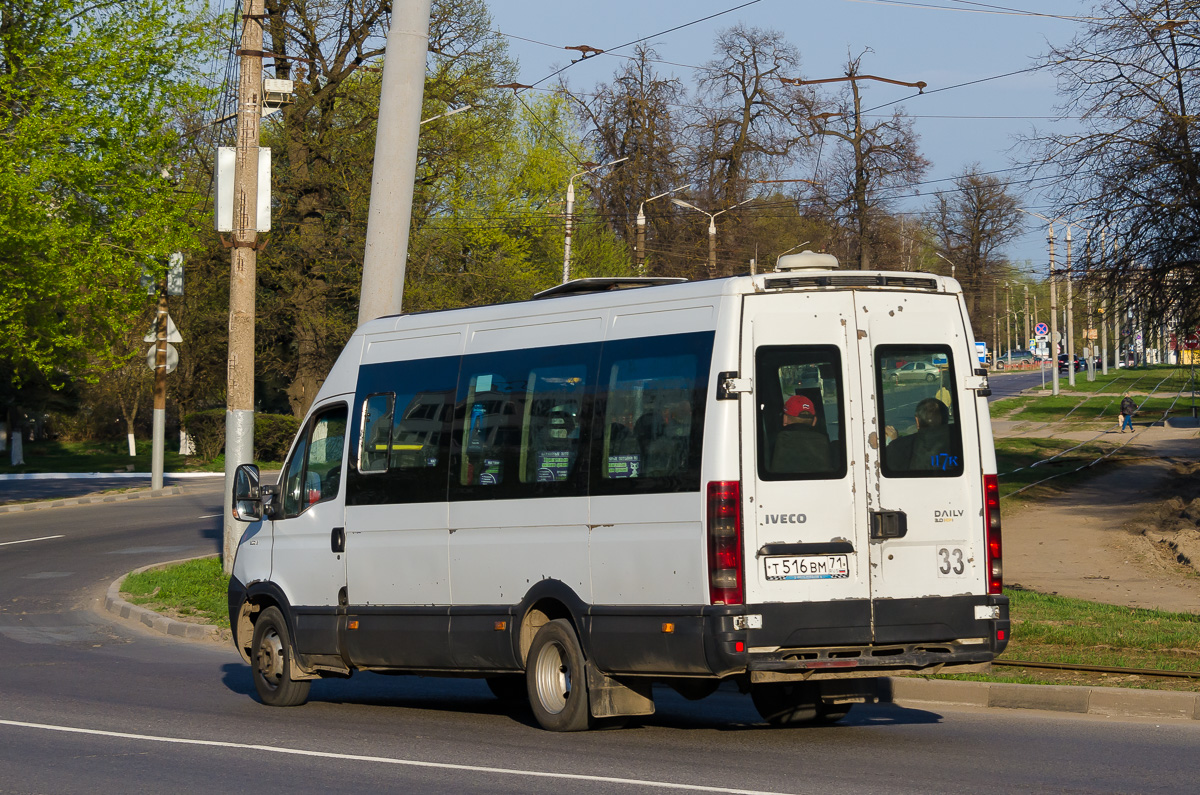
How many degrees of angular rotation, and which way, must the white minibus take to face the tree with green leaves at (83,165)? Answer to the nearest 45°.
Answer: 0° — it already faces it

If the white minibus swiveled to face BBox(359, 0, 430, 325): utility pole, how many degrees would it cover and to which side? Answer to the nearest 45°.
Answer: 0° — it already faces it

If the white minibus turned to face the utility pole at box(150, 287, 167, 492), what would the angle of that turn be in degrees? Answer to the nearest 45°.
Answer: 0° — it already faces it

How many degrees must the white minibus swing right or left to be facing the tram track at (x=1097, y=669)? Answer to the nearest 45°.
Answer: approximately 90° to its right

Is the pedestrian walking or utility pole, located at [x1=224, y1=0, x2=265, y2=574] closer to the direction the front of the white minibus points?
the utility pole

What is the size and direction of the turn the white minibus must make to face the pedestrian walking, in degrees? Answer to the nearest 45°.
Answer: approximately 90° to its right

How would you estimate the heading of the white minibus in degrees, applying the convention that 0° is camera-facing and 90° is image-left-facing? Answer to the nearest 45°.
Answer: approximately 135°
